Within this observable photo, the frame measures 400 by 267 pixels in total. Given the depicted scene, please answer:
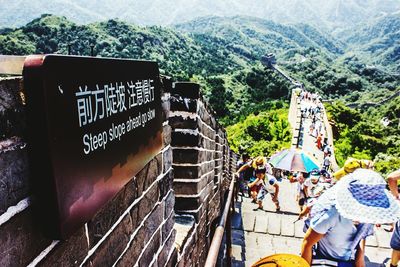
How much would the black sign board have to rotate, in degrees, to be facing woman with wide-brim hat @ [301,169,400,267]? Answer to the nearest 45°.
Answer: approximately 90° to its left

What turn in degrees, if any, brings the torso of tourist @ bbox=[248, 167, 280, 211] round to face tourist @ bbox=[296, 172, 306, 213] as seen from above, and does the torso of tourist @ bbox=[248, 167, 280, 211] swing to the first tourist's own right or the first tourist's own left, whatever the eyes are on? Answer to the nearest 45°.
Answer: approximately 135° to the first tourist's own left

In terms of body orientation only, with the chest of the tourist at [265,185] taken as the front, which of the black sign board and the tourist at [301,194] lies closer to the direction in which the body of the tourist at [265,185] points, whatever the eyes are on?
the black sign board

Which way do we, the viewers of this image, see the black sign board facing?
facing the viewer and to the right of the viewer

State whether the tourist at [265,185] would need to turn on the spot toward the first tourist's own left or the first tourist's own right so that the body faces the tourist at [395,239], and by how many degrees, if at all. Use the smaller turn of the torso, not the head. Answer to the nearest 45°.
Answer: approximately 90° to the first tourist's own left

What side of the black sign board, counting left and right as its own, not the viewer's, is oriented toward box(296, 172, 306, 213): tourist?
left

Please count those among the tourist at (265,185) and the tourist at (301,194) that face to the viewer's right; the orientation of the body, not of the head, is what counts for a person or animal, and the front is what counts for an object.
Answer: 0
